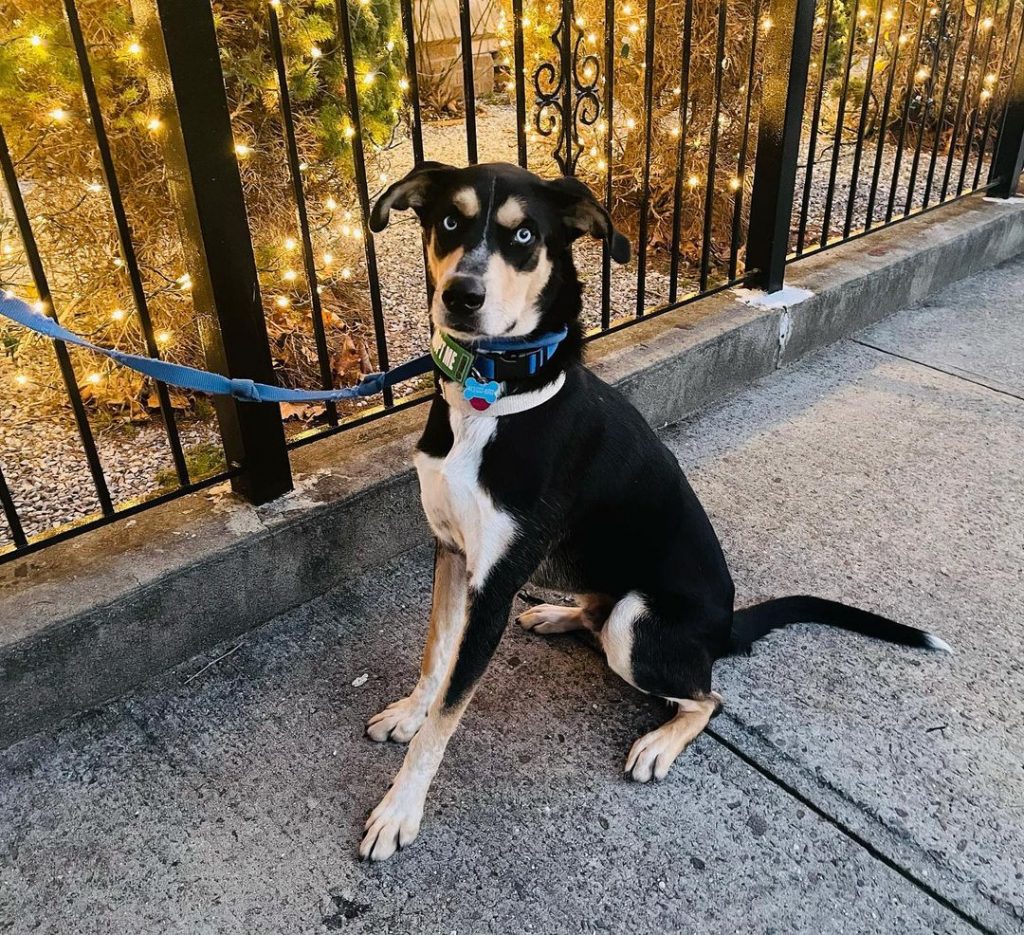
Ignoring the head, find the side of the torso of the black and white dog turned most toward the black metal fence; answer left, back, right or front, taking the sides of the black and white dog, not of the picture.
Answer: right

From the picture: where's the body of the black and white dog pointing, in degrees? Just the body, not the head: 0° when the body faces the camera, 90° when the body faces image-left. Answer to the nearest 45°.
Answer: approximately 45°
